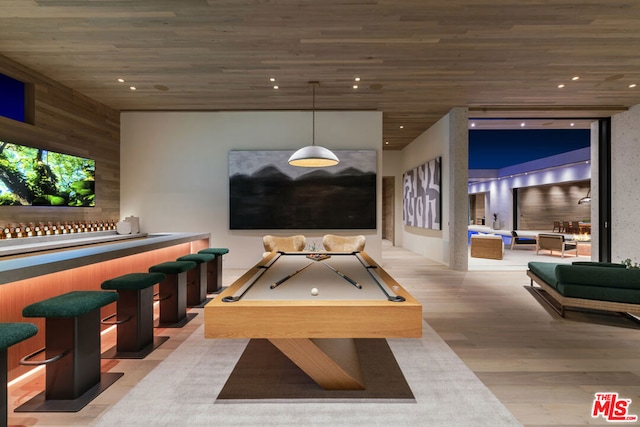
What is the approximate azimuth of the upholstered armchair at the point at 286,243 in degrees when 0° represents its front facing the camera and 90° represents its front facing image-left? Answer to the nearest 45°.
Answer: approximately 0°

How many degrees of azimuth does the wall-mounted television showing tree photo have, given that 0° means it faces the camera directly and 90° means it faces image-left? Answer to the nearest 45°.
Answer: approximately 315°

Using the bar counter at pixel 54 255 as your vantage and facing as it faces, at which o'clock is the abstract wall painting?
The abstract wall painting is roughly at 10 o'clock from the bar counter.

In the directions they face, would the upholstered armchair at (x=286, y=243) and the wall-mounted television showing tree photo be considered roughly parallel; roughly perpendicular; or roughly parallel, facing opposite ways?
roughly perpendicular

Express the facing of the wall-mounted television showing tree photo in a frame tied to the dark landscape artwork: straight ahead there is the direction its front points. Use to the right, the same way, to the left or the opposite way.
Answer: to the left

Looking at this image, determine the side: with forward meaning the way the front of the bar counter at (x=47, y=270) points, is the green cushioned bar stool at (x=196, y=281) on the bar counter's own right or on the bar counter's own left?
on the bar counter's own left

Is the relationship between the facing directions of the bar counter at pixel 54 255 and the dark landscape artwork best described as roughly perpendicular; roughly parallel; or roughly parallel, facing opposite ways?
roughly perpendicular

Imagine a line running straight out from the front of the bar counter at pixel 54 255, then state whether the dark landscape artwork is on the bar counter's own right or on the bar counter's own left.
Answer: on the bar counter's own left

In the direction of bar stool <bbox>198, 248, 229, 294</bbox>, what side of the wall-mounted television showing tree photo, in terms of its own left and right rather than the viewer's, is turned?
front

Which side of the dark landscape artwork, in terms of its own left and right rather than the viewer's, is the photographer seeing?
front

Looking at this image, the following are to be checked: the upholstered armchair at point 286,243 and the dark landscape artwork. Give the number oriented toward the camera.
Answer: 2

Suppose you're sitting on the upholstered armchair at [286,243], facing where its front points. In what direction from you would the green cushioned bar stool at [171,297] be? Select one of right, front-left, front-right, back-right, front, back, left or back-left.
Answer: front-right

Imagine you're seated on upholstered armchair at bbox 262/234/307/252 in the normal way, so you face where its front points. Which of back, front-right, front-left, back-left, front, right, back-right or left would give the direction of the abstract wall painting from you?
back-left

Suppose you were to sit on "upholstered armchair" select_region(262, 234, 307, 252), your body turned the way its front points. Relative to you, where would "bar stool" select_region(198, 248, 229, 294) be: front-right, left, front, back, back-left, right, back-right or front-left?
right

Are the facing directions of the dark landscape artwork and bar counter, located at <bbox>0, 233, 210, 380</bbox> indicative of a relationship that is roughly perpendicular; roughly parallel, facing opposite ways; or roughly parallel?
roughly perpendicular
